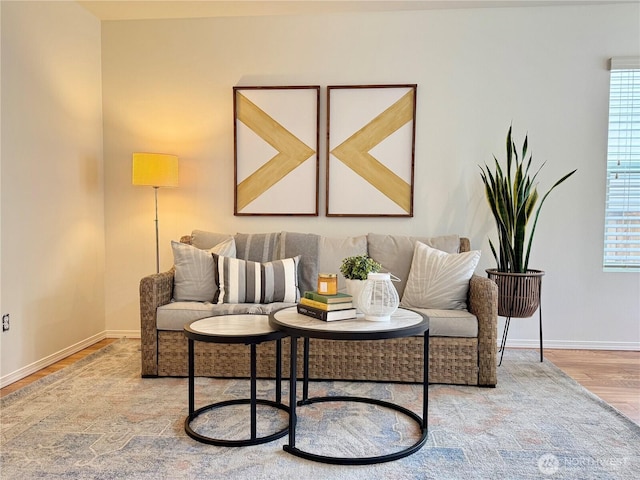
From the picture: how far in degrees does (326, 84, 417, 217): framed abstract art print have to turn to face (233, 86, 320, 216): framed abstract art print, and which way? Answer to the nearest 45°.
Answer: approximately 90° to its right

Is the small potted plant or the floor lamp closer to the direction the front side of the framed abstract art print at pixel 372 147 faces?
the small potted plant

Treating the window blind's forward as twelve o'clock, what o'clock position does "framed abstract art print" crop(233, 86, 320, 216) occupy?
The framed abstract art print is roughly at 2 o'clock from the window blind.

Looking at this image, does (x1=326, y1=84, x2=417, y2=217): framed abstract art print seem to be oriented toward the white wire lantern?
yes

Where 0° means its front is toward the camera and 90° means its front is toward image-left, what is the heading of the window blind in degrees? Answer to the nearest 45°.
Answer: approximately 0°

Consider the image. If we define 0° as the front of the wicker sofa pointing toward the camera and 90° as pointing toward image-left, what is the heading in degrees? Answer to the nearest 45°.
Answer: approximately 0°

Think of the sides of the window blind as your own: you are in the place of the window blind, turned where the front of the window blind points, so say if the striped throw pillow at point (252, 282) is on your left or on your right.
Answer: on your right
